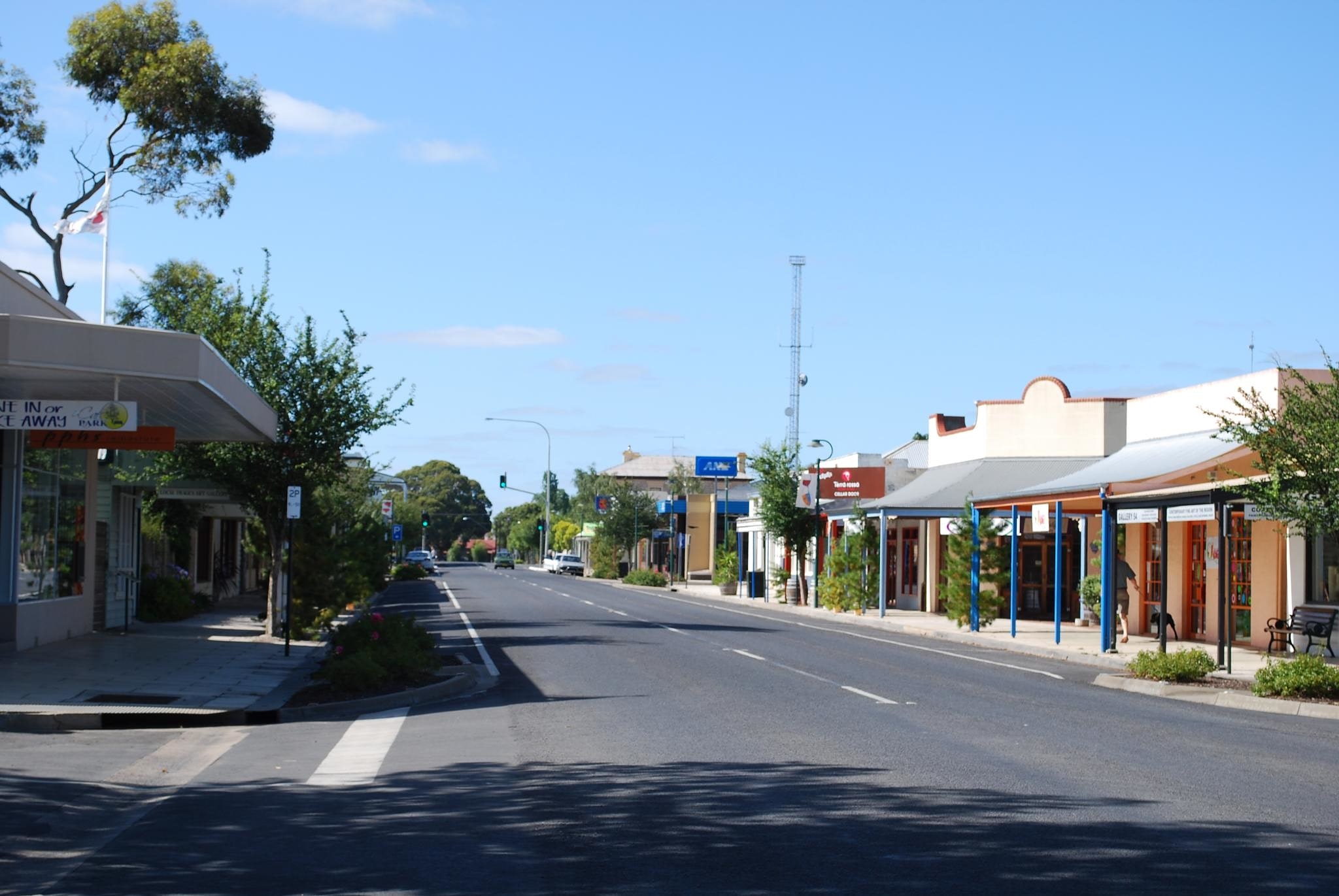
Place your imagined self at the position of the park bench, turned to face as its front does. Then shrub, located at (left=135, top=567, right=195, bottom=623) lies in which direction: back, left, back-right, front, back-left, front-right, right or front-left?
front-right

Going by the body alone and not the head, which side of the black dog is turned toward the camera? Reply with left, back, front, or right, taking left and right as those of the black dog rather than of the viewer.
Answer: left

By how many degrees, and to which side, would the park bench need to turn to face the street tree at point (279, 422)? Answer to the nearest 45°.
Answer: approximately 45° to its right

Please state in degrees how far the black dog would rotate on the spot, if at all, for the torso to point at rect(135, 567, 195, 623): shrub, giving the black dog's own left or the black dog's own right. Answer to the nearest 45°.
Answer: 0° — it already faces it

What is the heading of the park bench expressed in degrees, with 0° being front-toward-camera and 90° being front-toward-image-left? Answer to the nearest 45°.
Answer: approximately 45°

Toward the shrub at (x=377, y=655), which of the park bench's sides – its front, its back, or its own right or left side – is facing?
front
